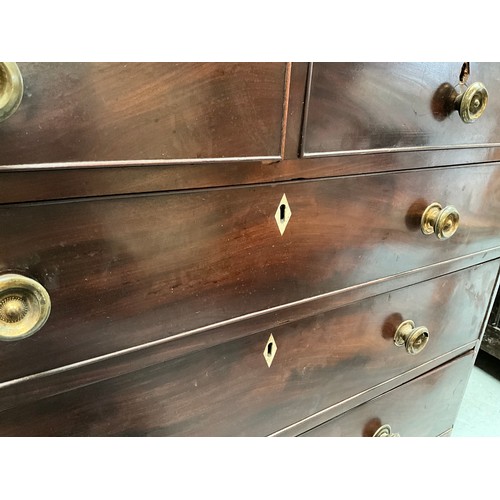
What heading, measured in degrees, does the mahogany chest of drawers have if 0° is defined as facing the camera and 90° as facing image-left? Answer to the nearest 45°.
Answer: approximately 315°
